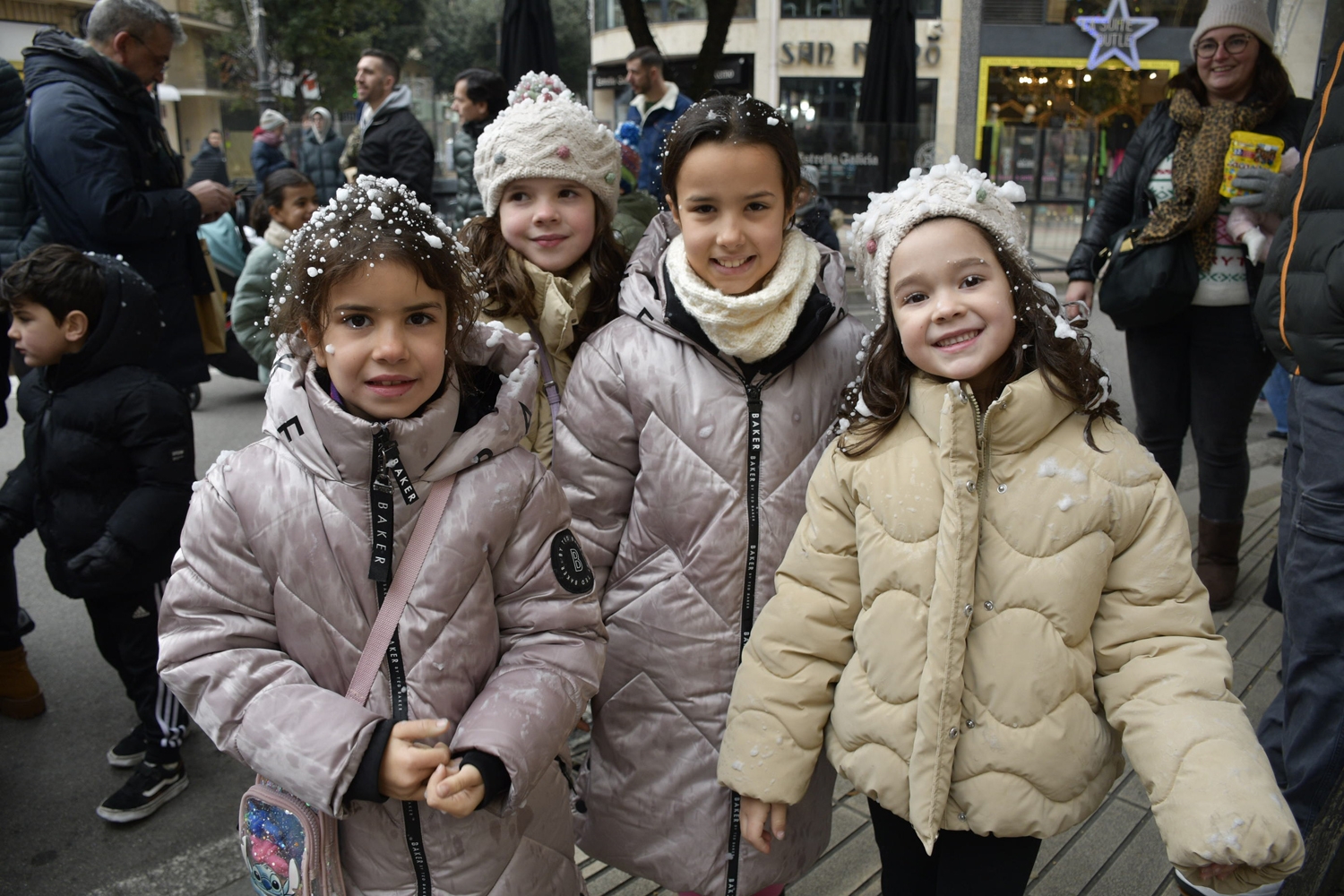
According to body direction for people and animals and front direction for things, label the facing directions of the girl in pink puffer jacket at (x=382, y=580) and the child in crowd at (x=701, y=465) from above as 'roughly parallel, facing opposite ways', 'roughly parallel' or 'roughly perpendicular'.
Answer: roughly parallel

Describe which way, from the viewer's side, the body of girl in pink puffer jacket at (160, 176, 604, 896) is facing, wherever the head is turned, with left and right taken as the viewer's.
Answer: facing the viewer

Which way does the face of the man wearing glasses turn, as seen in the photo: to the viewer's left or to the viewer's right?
to the viewer's right

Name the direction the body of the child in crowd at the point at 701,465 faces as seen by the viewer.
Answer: toward the camera

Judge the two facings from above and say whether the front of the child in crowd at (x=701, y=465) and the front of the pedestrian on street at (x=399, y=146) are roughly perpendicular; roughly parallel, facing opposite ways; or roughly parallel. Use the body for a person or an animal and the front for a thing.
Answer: roughly perpendicular

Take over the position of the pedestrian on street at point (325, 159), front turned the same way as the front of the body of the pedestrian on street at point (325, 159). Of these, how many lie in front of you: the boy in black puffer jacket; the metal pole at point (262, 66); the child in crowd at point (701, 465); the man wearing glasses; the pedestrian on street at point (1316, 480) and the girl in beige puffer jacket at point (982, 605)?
5

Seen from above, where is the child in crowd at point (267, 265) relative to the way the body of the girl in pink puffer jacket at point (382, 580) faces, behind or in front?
behind

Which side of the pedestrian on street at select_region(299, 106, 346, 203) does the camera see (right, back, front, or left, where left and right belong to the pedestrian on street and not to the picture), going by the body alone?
front

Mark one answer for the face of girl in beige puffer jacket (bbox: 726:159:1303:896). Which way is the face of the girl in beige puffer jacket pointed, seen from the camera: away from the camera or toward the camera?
toward the camera
